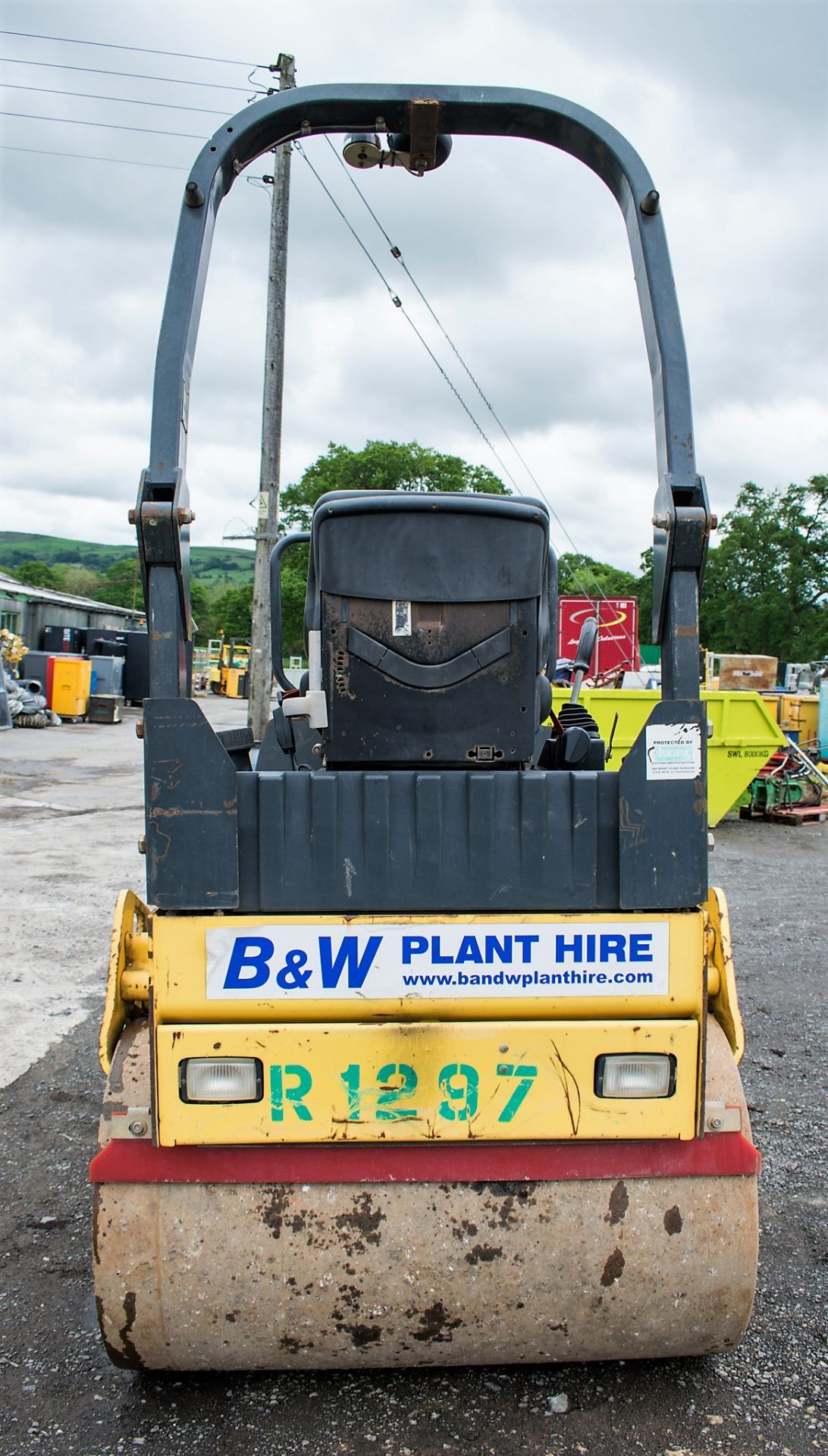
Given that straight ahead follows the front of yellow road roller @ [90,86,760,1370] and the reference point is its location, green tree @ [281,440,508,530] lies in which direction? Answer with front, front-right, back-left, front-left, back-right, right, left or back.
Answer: front

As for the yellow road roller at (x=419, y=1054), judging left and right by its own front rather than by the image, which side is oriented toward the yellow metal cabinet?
front

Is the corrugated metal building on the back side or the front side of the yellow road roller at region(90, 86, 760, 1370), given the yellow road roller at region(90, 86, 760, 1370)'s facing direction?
on the front side

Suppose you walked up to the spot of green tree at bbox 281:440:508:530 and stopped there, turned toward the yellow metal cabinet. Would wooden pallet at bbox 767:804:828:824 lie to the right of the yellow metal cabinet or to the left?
left

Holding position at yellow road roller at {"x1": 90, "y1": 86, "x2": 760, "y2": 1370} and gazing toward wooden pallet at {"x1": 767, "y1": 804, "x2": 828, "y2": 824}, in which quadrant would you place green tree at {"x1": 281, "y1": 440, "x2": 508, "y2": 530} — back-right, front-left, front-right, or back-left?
front-left

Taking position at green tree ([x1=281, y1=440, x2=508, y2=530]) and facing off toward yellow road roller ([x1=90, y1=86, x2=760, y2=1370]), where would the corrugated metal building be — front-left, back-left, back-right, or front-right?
front-right

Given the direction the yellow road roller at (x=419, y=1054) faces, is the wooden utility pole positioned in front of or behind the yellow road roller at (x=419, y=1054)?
in front

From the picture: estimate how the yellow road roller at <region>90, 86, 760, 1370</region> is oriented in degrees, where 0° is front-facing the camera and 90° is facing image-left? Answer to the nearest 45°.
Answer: approximately 180°
